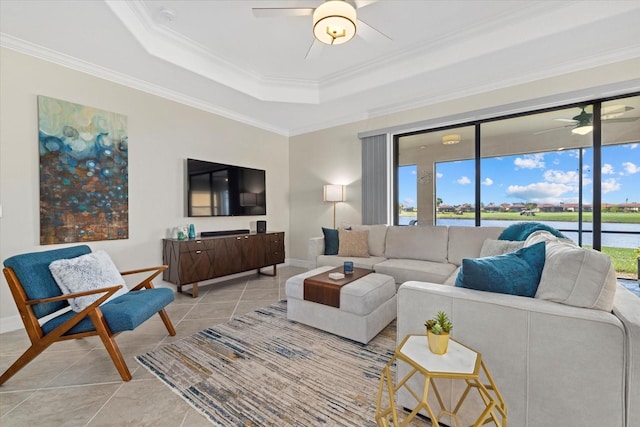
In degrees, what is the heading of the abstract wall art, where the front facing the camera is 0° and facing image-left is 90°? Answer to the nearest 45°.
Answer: approximately 315°

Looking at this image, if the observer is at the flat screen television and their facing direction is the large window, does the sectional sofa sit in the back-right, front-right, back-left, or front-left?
front-right

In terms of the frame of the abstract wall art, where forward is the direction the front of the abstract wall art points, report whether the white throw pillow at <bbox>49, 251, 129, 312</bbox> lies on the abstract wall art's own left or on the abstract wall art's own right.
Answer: on the abstract wall art's own right

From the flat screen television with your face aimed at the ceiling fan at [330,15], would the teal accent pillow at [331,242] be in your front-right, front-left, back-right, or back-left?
front-left

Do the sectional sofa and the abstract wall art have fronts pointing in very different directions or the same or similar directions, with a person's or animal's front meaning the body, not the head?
very different directions

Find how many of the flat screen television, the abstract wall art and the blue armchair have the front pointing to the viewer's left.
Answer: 0

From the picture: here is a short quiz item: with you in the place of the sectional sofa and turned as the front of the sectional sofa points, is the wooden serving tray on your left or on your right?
on your right

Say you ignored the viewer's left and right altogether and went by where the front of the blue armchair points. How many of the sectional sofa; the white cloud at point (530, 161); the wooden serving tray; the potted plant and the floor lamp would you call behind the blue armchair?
0

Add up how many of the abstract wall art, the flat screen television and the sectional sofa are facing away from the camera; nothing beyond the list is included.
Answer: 0

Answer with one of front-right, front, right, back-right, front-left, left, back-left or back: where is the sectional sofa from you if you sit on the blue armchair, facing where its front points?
front

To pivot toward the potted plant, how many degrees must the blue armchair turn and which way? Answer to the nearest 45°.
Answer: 0° — it already faces it

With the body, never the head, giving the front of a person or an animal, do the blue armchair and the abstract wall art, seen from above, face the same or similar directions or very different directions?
same or similar directions

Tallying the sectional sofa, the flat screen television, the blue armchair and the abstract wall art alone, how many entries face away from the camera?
0

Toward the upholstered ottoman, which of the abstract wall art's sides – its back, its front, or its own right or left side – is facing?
front

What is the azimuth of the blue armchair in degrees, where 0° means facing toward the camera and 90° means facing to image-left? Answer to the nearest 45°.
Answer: approximately 315°

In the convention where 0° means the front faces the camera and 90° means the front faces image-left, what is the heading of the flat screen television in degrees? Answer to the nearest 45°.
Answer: approximately 315°

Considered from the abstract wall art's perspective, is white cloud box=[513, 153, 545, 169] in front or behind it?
in front

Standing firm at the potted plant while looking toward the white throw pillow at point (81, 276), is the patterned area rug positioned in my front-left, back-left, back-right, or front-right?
front-right
